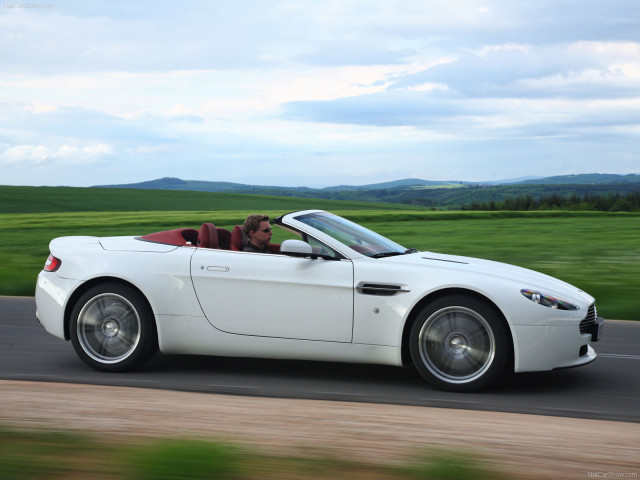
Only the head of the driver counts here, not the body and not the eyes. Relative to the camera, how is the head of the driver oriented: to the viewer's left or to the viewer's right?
to the viewer's right

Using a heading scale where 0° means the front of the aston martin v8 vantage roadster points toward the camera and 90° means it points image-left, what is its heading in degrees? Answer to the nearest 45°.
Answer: approximately 270°

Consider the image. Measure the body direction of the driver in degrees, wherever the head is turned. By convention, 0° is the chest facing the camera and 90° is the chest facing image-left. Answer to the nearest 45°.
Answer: approximately 270°
